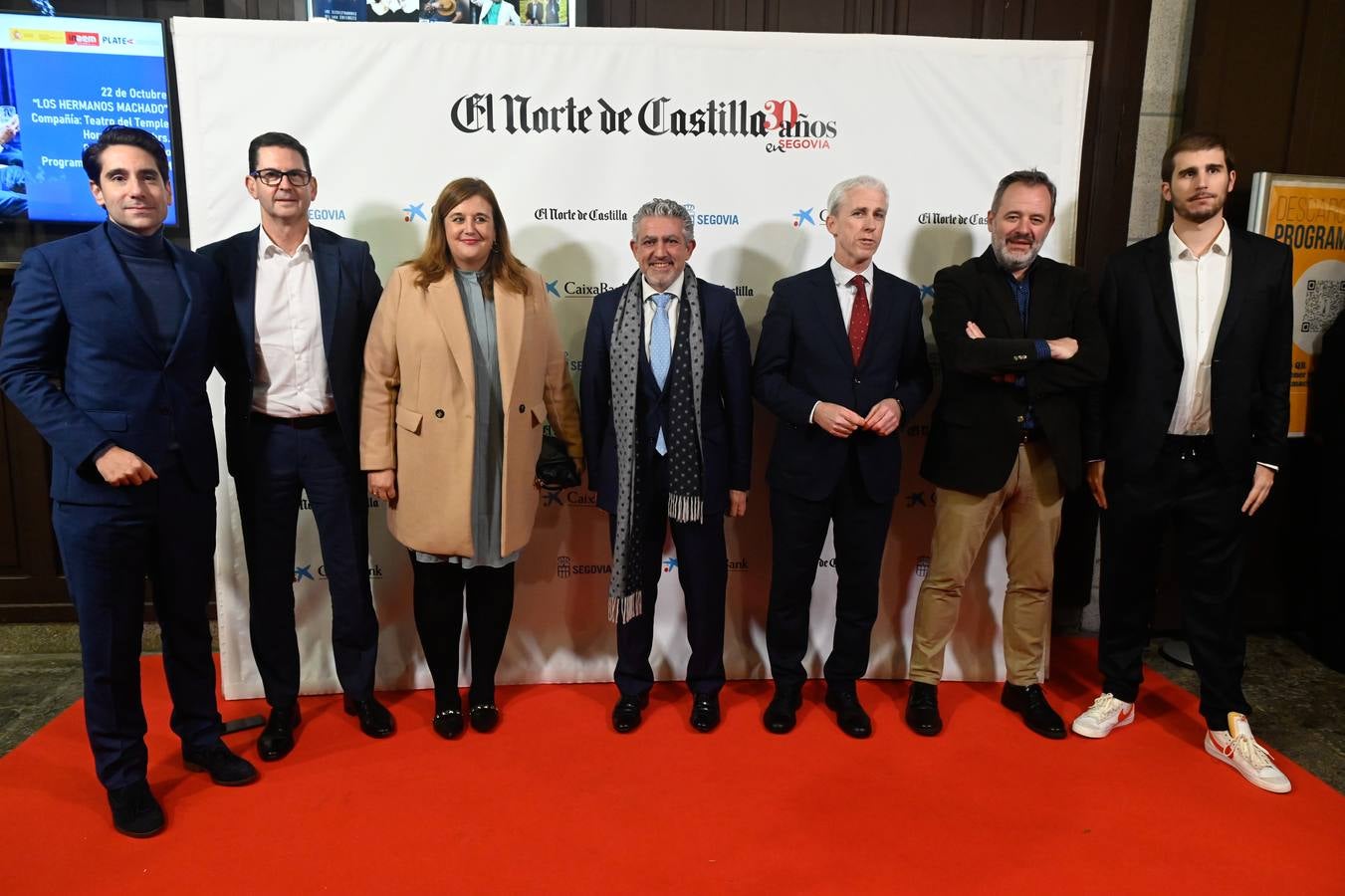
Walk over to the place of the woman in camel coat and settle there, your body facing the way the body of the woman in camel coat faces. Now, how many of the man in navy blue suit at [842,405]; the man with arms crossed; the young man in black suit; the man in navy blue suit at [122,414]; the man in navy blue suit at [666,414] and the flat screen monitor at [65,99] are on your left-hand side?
4

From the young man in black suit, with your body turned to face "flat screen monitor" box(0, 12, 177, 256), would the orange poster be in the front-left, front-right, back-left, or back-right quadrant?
back-right

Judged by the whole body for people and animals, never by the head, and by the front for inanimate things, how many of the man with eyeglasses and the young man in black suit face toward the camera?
2

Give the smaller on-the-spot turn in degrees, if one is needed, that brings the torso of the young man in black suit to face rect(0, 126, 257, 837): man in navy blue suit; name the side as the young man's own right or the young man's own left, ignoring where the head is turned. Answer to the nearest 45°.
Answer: approximately 45° to the young man's own right

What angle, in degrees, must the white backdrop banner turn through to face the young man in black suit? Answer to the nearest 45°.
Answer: approximately 90° to its left

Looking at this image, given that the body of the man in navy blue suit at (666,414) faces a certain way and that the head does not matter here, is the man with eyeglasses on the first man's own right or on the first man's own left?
on the first man's own right

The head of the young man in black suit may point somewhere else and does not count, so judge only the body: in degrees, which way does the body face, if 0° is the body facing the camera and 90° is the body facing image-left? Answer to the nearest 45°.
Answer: approximately 0°

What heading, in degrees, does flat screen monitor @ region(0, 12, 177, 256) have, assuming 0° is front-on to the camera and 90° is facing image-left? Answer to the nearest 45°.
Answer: approximately 0°

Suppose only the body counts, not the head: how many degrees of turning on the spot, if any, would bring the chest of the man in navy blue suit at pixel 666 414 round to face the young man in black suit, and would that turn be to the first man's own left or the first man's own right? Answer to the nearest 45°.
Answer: approximately 90° to the first man's own left
